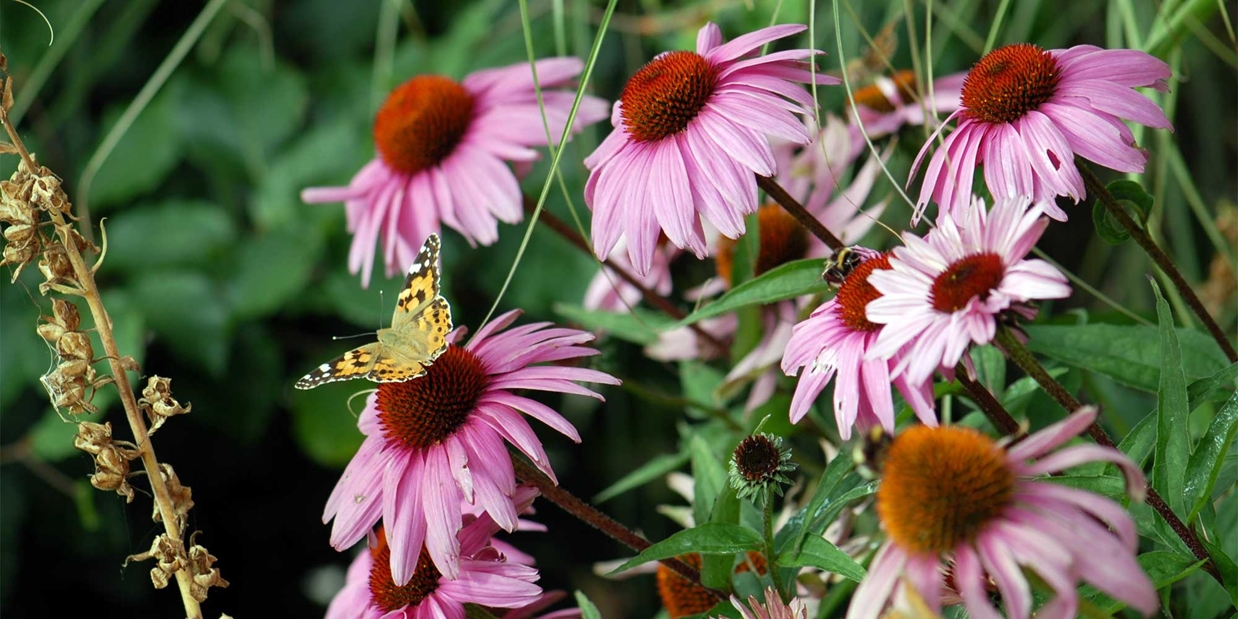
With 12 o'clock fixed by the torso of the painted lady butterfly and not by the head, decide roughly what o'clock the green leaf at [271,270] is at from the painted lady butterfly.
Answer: The green leaf is roughly at 1 o'clock from the painted lady butterfly.

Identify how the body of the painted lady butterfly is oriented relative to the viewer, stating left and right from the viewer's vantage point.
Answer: facing away from the viewer and to the left of the viewer

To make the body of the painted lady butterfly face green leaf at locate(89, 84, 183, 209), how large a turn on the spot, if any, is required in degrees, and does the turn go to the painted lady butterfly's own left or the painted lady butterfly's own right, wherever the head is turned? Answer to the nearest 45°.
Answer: approximately 45° to the painted lady butterfly's own right

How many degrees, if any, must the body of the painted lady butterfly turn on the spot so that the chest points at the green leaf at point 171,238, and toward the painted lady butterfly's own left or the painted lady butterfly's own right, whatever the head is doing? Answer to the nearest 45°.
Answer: approximately 45° to the painted lady butterfly's own right
